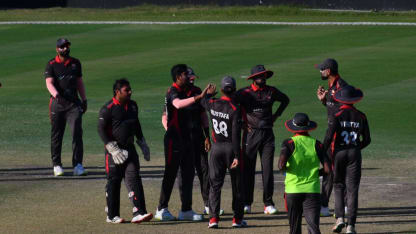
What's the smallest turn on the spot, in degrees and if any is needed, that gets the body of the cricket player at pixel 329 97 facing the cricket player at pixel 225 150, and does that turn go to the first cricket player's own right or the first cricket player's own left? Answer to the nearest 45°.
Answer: approximately 45° to the first cricket player's own left

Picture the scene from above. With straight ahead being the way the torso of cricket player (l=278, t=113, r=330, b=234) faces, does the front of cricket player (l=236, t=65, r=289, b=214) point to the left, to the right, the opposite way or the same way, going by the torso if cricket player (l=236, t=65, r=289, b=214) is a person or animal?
the opposite way

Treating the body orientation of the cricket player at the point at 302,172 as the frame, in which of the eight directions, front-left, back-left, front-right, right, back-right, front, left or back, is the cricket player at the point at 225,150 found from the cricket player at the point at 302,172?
front-left

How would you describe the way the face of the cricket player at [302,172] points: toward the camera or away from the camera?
away from the camera

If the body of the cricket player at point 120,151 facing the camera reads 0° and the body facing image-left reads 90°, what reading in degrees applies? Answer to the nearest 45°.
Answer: approximately 315°

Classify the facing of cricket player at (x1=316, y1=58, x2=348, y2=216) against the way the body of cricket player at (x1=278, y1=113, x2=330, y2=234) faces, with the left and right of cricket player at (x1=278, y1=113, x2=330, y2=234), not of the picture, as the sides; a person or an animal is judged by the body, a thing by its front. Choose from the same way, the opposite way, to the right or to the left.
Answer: to the left

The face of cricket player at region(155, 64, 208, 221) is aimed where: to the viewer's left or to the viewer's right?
to the viewer's right

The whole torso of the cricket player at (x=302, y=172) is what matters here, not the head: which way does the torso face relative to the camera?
away from the camera

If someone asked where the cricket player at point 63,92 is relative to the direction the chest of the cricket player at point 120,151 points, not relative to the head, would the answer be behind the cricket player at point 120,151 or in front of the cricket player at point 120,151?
behind

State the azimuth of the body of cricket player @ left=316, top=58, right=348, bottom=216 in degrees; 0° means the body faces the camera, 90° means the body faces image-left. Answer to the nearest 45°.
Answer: approximately 90°

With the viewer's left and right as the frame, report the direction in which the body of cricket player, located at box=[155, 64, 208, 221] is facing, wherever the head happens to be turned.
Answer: facing to the right of the viewer
